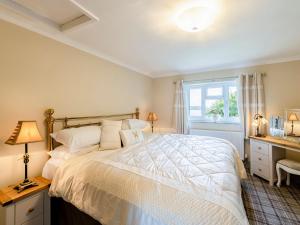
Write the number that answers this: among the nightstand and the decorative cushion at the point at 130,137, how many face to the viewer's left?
0

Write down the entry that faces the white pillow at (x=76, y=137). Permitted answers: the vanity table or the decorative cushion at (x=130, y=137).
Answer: the vanity table

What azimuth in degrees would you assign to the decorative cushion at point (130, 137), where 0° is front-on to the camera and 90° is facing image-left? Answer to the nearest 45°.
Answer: approximately 315°

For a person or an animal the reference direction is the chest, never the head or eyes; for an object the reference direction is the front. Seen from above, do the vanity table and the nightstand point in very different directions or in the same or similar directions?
very different directions

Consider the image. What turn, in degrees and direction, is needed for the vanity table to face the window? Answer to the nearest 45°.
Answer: approximately 90° to its right

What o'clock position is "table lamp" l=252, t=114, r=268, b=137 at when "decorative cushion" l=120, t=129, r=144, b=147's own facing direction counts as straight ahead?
The table lamp is roughly at 10 o'clock from the decorative cushion.

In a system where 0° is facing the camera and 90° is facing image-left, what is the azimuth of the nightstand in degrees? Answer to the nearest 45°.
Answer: approximately 315°

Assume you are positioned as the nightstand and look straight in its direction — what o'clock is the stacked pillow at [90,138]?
The stacked pillow is roughly at 10 o'clock from the nightstand.

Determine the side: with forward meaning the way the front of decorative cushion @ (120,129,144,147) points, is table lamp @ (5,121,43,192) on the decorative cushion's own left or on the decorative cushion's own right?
on the decorative cushion's own right

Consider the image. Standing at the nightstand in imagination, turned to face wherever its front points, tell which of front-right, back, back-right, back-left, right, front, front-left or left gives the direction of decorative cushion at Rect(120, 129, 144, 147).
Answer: front-left

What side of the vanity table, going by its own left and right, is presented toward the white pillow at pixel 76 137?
front

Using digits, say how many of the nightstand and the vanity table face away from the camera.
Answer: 0
